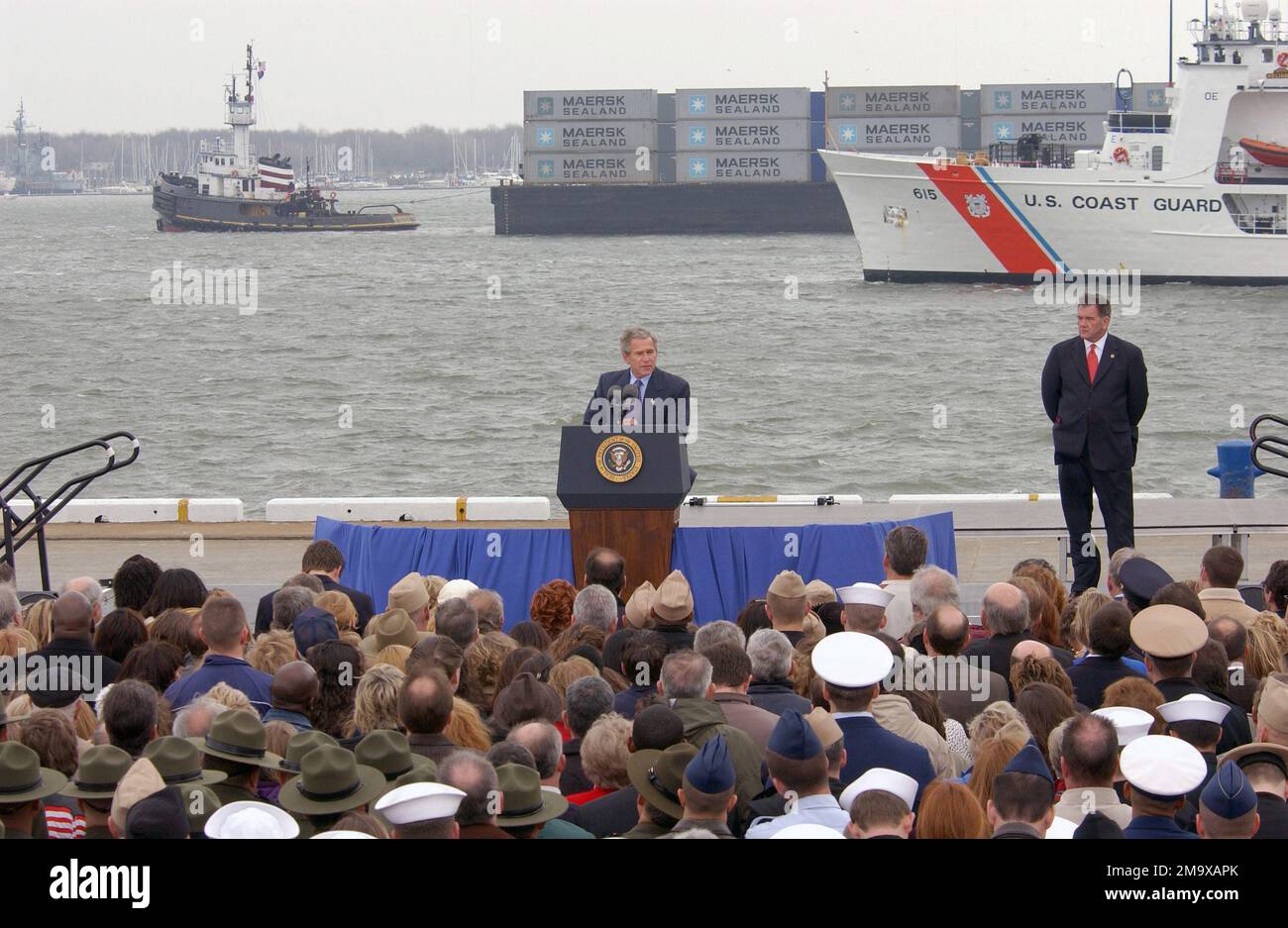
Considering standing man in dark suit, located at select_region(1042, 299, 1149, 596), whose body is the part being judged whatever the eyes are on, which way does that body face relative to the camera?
toward the camera

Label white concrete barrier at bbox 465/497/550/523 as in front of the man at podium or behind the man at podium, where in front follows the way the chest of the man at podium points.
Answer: behind

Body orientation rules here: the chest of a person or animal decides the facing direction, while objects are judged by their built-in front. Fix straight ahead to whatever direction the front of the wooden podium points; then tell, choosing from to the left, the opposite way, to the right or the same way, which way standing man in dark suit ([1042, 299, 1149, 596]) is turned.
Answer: the same way

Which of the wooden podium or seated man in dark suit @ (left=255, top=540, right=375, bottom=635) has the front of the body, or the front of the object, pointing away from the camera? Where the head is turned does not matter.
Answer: the seated man in dark suit

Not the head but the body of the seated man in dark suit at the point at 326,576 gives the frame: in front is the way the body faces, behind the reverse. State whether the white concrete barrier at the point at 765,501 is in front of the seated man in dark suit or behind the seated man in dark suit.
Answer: in front

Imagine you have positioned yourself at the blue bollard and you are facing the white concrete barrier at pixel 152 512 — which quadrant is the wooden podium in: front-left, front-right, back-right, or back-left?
front-left

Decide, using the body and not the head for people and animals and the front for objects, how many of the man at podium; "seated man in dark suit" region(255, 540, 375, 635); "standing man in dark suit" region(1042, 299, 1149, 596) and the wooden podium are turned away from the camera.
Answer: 1

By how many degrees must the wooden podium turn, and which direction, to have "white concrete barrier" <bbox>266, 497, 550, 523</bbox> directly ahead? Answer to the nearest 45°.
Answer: approximately 180°

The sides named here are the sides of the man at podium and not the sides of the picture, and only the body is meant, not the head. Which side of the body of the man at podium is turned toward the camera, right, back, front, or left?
front

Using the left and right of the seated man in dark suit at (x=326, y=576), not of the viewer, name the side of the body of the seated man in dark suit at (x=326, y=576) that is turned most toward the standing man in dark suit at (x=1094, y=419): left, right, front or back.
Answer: right

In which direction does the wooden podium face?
toward the camera

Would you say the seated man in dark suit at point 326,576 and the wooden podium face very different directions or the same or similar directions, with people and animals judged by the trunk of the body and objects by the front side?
very different directions

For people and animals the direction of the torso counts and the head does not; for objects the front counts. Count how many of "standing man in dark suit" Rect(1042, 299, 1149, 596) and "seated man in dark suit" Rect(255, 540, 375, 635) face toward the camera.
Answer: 1

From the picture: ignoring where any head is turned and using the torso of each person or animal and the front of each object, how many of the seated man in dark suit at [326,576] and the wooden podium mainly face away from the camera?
1

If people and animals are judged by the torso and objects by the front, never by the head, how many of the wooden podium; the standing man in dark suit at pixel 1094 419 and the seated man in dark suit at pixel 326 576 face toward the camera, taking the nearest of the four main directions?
2

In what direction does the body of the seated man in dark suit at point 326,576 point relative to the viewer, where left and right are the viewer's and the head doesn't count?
facing away from the viewer

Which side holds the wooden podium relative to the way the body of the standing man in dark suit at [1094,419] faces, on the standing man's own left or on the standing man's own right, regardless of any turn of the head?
on the standing man's own right
